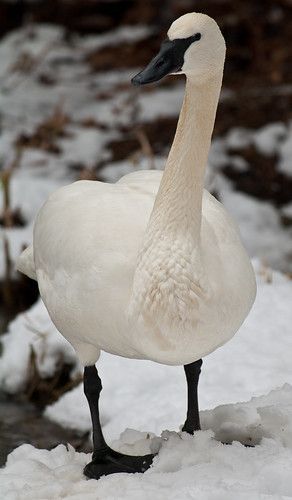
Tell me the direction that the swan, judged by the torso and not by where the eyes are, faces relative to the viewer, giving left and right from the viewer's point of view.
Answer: facing the viewer and to the right of the viewer
